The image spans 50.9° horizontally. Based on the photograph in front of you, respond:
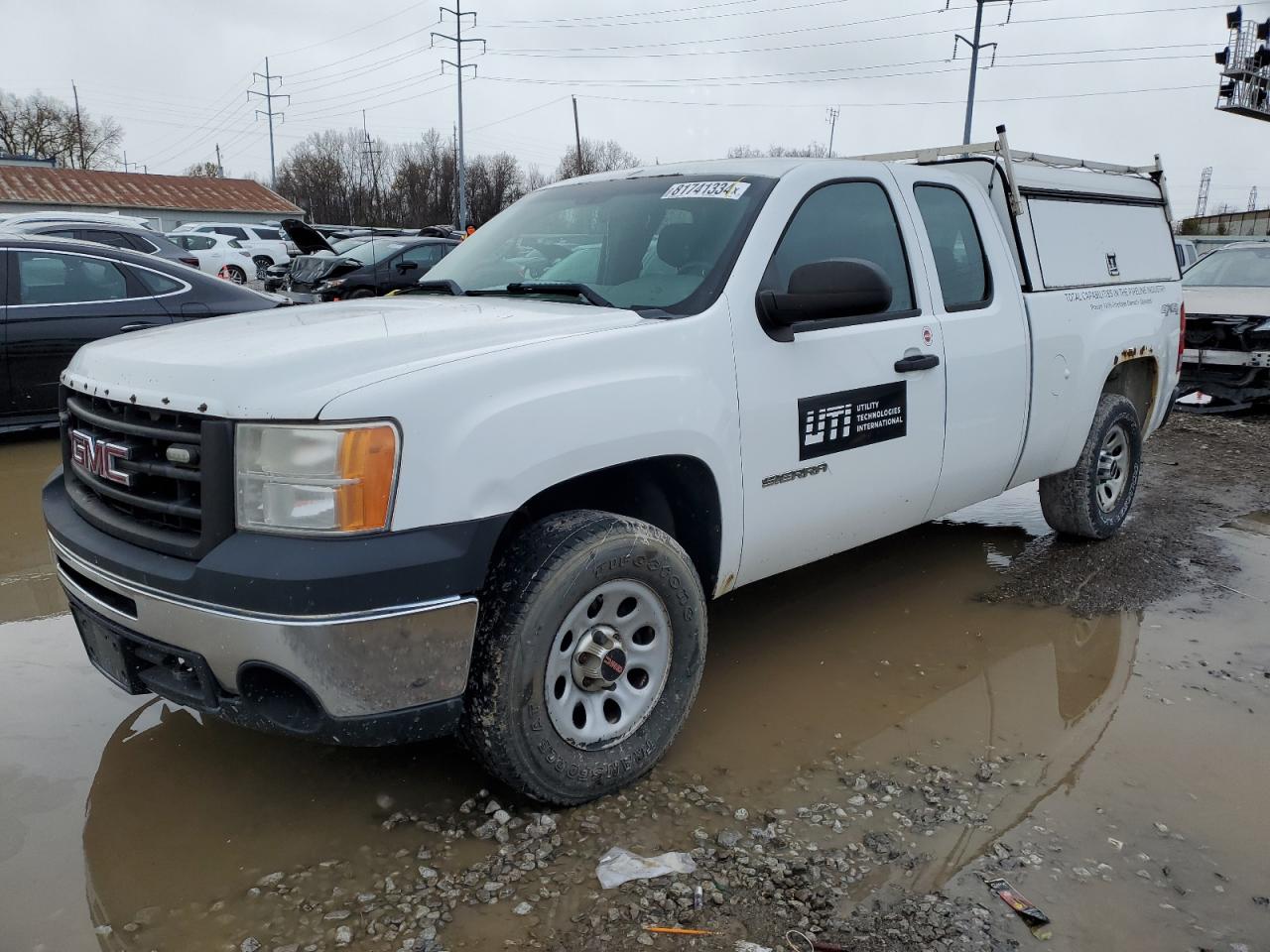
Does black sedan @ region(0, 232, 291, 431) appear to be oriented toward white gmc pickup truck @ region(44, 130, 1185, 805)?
no

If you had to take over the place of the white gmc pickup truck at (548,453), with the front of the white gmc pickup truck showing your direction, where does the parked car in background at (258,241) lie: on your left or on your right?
on your right

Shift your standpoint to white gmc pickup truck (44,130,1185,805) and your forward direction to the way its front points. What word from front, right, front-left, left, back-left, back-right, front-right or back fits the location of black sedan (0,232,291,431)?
right

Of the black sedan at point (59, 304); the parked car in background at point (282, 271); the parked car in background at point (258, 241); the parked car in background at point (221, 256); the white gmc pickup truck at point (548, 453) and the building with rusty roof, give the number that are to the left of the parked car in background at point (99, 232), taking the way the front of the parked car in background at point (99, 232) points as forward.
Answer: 2

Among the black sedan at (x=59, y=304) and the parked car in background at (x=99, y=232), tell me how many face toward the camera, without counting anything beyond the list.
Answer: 0

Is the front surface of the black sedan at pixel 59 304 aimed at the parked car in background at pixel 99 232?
no

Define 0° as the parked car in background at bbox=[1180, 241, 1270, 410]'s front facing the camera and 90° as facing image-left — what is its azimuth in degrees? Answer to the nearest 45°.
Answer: approximately 0°

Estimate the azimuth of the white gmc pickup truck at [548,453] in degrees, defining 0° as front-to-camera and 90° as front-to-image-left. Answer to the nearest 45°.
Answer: approximately 45°

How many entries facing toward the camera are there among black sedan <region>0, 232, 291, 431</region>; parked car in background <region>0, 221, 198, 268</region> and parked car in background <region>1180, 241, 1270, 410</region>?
1

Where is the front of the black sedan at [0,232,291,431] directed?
to the viewer's left

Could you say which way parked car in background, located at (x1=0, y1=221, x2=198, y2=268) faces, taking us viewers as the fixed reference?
facing to the left of the viewer

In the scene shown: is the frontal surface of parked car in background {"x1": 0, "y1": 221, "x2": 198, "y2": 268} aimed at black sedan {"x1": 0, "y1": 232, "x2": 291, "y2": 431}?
no

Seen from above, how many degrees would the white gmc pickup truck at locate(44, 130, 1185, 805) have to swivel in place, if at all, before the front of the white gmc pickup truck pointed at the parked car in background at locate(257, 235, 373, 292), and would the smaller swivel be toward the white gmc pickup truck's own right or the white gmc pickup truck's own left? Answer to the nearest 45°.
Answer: approximately 135° to the white gmc pickup truck's own right
